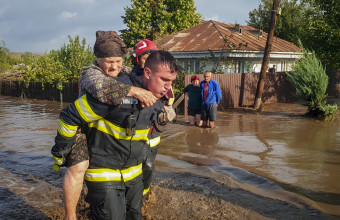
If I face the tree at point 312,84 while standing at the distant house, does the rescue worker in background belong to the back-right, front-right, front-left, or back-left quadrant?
front-right

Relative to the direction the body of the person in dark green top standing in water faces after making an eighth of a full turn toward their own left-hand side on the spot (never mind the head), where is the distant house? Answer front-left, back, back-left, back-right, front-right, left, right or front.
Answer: back-left

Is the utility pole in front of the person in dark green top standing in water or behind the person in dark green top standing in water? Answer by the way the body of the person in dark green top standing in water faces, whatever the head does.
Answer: behind

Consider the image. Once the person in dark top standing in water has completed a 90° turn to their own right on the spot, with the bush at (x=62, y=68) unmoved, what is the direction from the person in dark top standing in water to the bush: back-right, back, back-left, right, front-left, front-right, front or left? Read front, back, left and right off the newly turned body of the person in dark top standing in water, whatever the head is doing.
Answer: front-right

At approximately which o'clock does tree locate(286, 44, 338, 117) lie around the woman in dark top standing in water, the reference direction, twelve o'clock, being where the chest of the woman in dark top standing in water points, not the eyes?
The tree is roughly at 8 o'clock from the woman in dark top standing in water.

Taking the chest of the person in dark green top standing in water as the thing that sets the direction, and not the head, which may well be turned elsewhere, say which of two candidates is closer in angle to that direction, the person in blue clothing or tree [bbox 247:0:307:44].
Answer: the person in blue clothing

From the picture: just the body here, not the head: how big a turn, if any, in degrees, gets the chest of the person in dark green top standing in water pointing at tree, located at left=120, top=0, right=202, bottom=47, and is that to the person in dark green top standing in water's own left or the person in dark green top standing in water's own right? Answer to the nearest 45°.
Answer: approximately 180°

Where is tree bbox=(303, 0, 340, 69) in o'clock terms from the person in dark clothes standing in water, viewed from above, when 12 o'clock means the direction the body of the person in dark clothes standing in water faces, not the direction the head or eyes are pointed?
The tree is roughly at 7 o'clock from the person in dark clothes standing in water.

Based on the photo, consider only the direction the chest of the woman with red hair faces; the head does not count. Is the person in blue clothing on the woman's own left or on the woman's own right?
on the woman's own left

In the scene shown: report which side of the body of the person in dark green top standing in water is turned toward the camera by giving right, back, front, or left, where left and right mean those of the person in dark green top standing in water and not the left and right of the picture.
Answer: front

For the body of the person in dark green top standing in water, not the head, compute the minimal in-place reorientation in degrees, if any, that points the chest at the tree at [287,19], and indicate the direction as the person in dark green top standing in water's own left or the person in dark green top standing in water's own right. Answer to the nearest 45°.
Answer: approximately 180°
